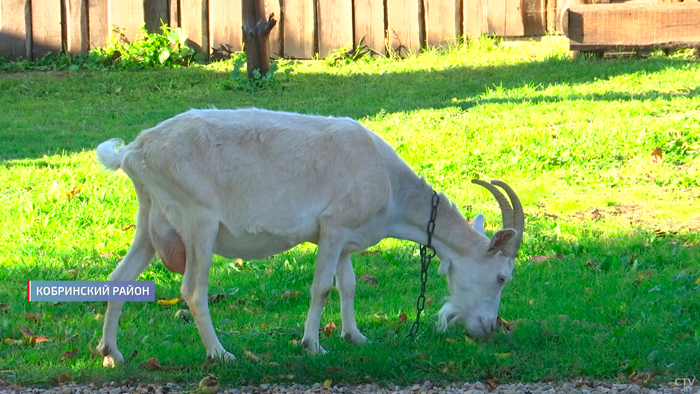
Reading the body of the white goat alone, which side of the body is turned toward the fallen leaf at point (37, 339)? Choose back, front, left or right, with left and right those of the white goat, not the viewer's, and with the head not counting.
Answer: back

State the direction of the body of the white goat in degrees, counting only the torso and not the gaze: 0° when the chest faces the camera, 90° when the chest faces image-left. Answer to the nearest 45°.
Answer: approximately 270°

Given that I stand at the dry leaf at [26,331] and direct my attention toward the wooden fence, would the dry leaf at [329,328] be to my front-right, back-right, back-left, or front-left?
front-right

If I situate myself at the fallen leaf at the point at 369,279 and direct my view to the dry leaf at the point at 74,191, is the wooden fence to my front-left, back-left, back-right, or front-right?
front-right

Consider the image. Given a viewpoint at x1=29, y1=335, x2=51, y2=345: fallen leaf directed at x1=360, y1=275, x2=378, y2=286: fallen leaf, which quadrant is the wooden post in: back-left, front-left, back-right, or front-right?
front-left

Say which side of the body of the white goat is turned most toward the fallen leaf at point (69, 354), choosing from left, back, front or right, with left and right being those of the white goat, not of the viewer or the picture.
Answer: back

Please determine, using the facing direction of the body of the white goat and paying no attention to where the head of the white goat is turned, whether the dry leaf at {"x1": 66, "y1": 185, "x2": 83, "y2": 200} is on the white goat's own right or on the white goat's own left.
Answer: on the white goat's own left

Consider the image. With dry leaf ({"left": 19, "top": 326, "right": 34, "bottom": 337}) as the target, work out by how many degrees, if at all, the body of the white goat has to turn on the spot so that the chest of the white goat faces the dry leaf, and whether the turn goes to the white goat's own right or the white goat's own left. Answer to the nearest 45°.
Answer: approximately 180°
